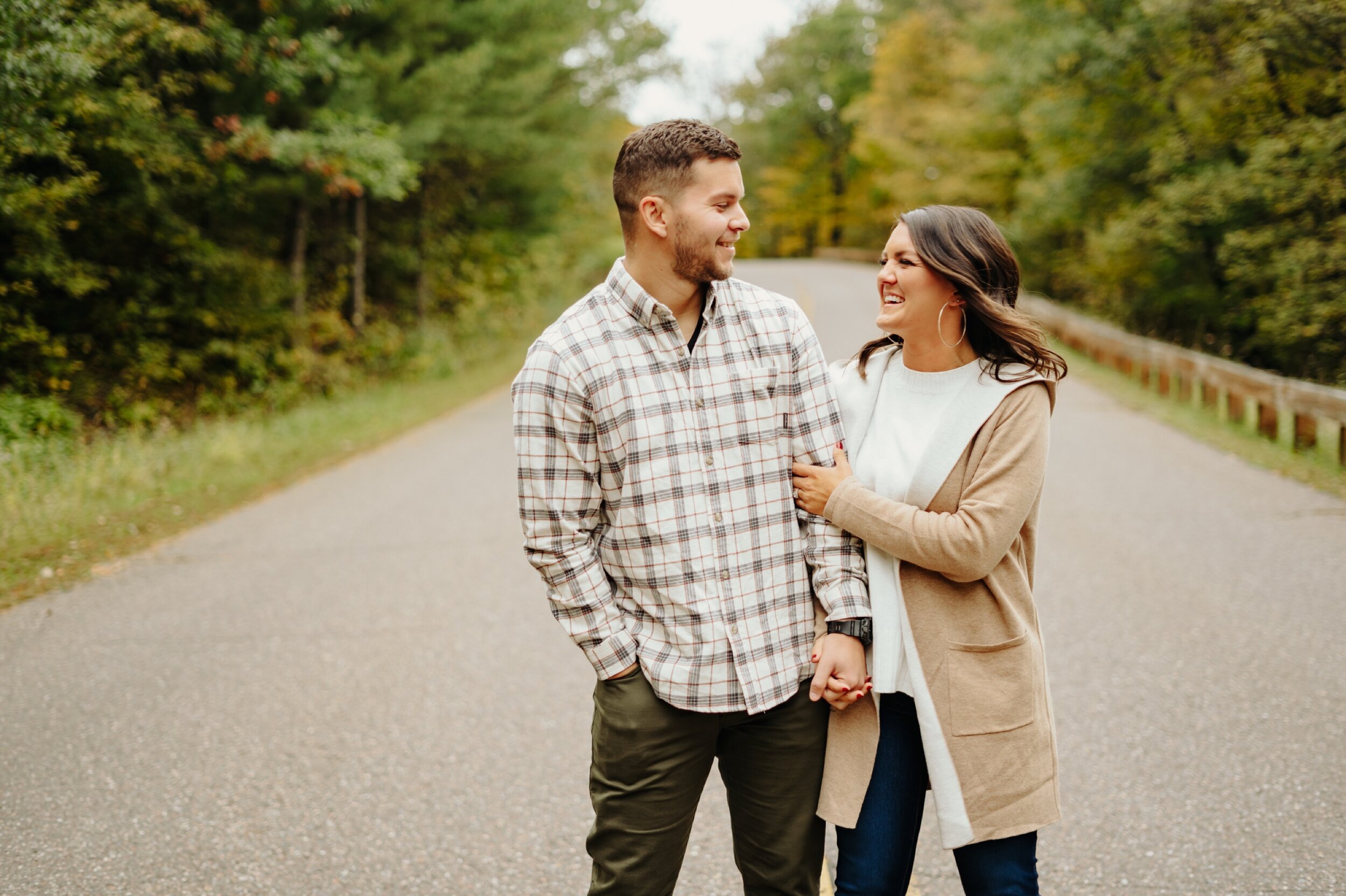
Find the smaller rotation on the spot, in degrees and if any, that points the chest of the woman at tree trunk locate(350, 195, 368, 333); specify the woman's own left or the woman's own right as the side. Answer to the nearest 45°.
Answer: approximately 90° to the woman's own right

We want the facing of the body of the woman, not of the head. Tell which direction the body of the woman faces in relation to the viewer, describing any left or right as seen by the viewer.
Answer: facing the viewer and to the left of the viewer

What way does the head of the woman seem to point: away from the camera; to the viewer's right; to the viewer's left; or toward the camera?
to the viewer's left

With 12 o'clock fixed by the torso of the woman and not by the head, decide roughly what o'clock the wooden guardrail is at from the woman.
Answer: The wooden guardrail is roughly at 5 o'clock from the woman.

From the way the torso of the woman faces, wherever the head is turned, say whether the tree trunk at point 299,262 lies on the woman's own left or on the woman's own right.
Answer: on the woman's own right

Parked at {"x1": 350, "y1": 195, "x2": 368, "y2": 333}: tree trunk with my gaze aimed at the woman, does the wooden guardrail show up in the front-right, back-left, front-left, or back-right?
front-left

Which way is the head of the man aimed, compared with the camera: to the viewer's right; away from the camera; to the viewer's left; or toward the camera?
to the viewer's right
